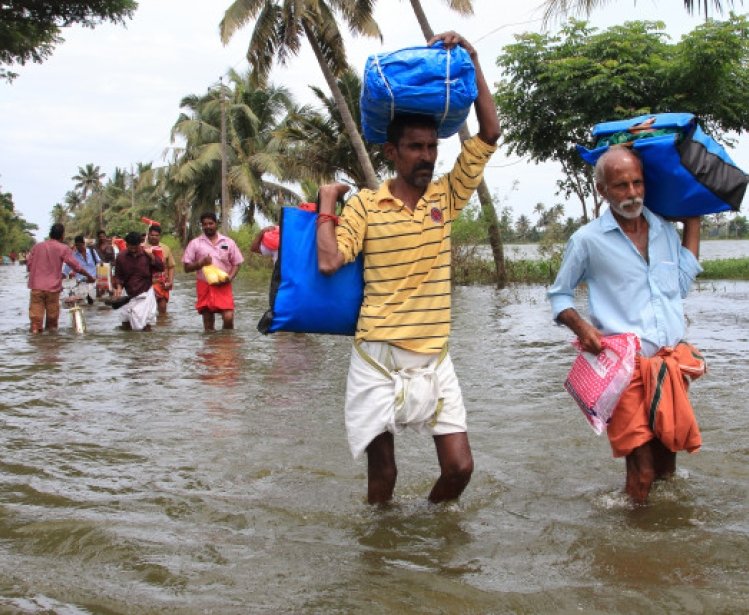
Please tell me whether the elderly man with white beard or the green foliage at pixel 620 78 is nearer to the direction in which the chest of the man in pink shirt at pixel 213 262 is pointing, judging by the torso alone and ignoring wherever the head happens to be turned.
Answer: the elderly man with white beard

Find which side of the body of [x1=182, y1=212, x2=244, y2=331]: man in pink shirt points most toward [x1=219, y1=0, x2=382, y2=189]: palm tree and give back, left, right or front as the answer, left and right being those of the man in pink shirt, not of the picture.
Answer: back

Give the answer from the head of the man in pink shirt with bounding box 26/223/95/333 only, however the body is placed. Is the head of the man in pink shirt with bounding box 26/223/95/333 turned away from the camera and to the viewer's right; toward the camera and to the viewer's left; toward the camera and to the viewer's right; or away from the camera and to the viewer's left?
away from the camera and to the viewer's right

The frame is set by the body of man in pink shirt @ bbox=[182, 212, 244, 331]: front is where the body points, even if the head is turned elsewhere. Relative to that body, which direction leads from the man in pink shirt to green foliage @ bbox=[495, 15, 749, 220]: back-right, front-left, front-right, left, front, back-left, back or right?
back-left

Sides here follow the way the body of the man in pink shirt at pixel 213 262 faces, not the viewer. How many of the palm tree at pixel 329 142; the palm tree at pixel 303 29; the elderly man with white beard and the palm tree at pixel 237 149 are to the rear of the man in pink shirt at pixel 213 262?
3

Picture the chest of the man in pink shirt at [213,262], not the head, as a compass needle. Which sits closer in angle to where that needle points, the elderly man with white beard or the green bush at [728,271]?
the elderly man with white beard
